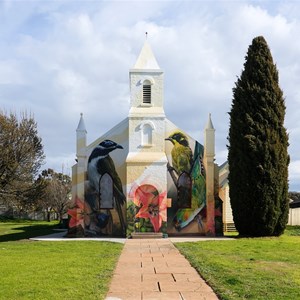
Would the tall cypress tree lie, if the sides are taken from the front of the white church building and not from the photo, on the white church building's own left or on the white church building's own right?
on the white church building's own left

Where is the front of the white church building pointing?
toward the camera
